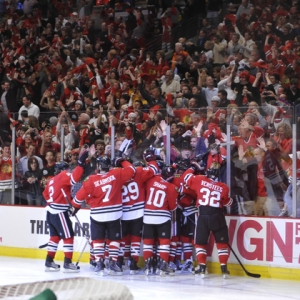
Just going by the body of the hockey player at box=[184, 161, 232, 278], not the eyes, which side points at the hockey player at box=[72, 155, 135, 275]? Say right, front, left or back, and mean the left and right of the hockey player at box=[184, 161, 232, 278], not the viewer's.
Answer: left

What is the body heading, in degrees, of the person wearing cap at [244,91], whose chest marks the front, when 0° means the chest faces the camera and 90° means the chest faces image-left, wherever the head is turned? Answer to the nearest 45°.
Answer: approximately 0°

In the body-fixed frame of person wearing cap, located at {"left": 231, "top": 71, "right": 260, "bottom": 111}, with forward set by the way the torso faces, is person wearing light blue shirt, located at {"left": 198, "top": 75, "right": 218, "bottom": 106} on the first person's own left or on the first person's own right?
on the first person's own right

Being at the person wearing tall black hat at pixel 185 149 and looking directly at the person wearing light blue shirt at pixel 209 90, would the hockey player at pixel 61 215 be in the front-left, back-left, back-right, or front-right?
back-left

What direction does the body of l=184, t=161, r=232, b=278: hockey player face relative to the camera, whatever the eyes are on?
away from the camera

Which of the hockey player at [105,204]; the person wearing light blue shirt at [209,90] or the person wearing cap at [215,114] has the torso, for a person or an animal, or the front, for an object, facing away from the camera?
the hockey player

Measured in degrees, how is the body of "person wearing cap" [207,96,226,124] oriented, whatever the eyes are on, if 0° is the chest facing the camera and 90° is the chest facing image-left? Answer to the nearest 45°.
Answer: approximately 45°
